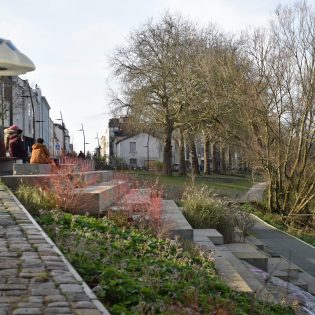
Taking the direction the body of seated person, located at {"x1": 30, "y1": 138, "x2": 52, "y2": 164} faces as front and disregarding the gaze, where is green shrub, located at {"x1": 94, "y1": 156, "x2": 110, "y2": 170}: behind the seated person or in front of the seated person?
in front

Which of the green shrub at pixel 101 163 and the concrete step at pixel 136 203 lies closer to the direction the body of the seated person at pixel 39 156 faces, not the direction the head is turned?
the green shrub
